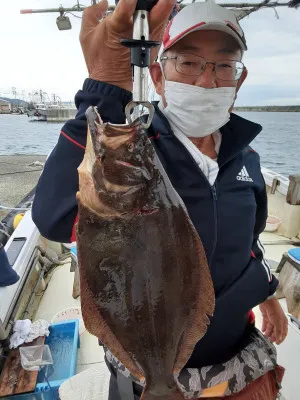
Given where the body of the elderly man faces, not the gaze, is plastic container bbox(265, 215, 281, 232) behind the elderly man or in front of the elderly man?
behind

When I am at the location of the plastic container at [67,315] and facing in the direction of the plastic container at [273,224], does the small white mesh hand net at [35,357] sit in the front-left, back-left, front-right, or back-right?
back-right
